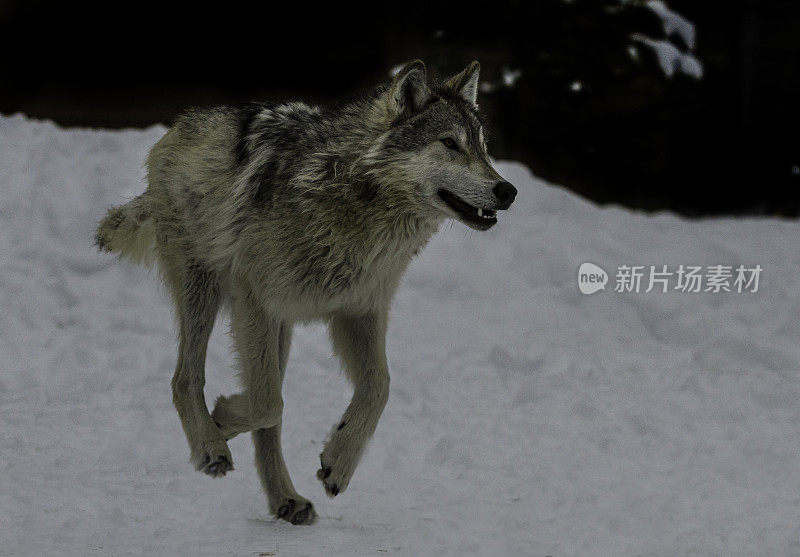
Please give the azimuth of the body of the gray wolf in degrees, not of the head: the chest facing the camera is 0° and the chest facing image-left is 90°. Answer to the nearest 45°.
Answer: approximately 315°
